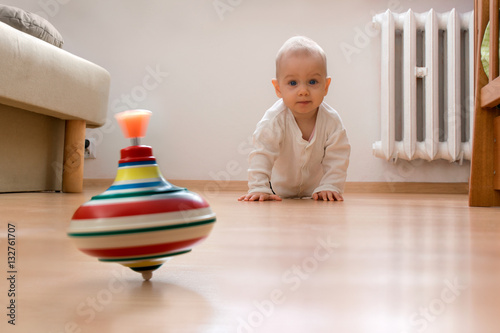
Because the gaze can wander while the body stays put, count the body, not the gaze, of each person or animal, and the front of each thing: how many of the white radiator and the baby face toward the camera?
2

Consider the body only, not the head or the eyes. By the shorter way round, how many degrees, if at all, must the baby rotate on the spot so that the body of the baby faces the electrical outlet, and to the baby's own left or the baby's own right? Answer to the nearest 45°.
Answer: approximately 135° to the baby's own right

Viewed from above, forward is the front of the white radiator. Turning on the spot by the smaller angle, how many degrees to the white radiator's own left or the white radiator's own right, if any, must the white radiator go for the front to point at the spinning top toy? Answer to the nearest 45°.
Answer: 0° — it already faces it

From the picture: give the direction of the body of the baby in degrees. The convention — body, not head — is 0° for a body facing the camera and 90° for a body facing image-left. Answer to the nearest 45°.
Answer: approximately 0°

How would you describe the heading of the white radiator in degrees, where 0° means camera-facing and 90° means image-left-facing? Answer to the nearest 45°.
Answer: approximately 0°

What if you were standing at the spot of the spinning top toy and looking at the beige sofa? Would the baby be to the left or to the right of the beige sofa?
right

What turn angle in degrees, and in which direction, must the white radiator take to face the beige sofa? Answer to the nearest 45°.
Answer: approximately 45° to its right

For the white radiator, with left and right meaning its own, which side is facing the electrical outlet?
right
